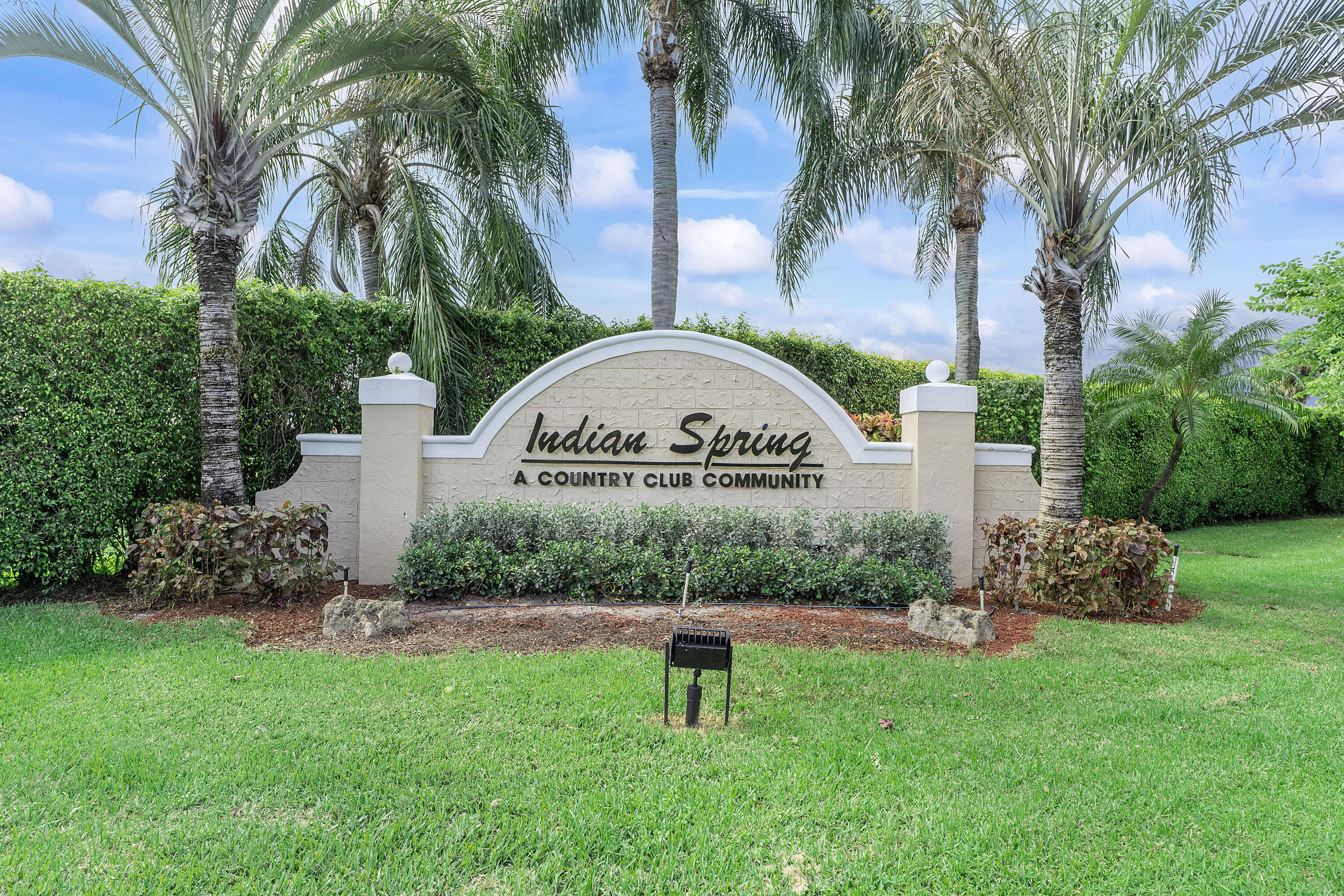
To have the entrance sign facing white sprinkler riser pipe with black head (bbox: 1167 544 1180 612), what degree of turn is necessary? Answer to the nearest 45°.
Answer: approximately 90° to its left

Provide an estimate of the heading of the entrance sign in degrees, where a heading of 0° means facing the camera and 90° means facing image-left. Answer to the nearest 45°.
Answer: approximately 0°

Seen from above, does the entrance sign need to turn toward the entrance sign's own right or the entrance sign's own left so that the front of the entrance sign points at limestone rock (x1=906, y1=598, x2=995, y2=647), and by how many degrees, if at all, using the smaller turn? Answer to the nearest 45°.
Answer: approximately 45° to the entrance sign's own left

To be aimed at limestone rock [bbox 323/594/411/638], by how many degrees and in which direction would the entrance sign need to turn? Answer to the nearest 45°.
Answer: approximately 45° to its right

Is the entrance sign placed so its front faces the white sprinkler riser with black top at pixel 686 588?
yes

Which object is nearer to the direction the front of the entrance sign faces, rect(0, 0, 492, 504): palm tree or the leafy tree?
the palm tree

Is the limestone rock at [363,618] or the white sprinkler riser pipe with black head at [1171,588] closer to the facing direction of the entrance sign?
the limestone rock

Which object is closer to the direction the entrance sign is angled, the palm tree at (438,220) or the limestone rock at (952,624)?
the limestone rock

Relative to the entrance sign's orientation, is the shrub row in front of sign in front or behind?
in front

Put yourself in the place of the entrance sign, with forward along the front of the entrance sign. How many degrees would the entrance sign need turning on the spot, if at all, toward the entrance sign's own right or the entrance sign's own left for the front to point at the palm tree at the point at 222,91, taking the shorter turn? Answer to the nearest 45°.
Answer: approximately 90° to the entrance sign's own right

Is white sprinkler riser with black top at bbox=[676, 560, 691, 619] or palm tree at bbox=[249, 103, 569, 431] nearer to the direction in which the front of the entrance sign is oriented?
the white sprinkler riser with black top

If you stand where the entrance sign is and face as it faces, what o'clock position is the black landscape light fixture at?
The black landscape light fixture is roughly at 12 o'clock from the entrance sign.
